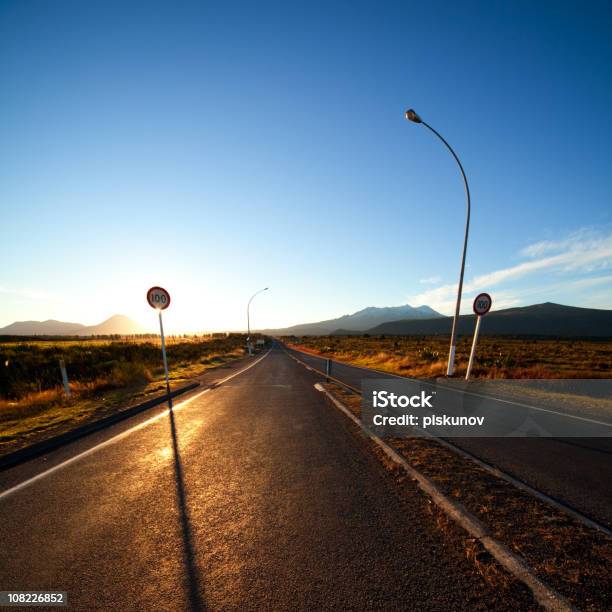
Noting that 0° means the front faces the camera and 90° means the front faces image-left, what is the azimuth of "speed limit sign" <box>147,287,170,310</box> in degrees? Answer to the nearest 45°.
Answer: approximately 0°
